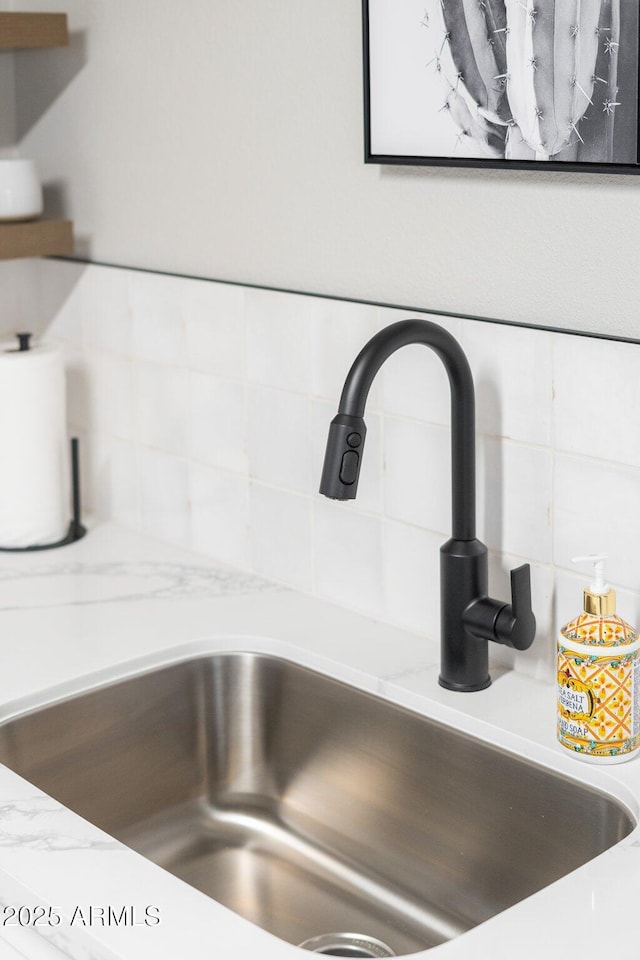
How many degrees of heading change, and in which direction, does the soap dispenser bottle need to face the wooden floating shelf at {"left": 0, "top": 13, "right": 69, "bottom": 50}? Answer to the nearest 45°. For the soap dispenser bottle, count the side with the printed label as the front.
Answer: approximately 90° to its right

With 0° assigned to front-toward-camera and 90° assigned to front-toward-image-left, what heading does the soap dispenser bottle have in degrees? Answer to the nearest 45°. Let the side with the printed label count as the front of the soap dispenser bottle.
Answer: approximately 45°

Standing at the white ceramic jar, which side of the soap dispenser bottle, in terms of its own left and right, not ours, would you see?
right

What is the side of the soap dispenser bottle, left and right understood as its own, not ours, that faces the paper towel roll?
right
